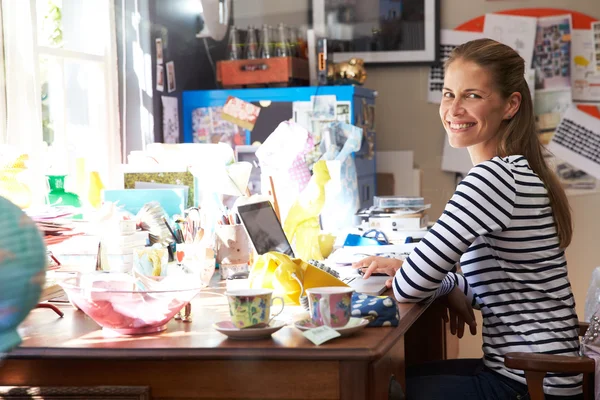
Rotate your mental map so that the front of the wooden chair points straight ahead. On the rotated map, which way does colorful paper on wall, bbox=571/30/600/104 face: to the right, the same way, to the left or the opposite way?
to the left

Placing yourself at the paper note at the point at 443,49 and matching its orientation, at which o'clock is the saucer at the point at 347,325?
The saucer is roughly at 12 o'clock from the paper note.

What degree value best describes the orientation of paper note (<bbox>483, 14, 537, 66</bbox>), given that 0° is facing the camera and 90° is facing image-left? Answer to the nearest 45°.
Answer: approximately 0°

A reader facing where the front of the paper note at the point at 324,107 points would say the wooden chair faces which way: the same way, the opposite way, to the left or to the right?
to the right

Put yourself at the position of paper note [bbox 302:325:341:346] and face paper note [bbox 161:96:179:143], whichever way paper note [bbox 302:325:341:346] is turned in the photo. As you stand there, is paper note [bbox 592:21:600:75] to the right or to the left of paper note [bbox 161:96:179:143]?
right

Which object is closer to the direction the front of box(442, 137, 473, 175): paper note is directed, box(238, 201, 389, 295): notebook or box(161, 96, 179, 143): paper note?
the notebook

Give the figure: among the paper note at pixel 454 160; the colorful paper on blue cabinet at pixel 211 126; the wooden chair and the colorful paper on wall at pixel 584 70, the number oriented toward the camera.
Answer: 3

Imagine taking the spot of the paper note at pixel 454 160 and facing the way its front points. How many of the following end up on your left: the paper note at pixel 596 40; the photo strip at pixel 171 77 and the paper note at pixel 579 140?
2
